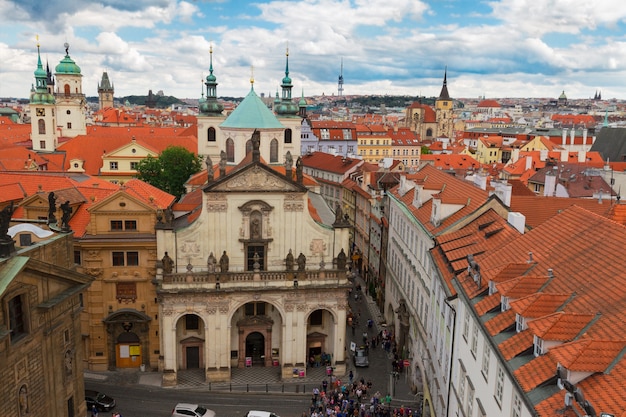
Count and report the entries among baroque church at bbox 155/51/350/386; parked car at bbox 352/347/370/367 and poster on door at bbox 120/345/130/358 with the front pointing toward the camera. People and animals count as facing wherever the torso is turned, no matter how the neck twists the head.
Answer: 3

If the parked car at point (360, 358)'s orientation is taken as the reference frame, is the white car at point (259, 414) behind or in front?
in front

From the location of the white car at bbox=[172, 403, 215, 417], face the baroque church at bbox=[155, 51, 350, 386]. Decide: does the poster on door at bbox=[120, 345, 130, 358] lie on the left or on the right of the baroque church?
left

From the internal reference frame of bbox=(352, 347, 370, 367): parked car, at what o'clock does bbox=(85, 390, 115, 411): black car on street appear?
bbox=(85, 390, 115, 411): black car on street is roughly at 2 o'clock from bbox=(352, 347, 370, 367): parked car.

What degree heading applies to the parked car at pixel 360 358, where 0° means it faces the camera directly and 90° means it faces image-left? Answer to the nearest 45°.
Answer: approximately 0°

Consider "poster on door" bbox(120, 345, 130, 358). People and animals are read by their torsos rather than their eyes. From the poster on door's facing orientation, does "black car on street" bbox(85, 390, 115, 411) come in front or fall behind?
in front

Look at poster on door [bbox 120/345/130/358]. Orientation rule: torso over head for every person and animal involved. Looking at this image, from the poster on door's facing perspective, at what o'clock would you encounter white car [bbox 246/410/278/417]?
The white car is roughly at 11 o'clock from the poster on door.

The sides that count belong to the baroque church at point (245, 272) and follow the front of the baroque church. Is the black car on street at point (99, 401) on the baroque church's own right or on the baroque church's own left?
on the baroque church's own right

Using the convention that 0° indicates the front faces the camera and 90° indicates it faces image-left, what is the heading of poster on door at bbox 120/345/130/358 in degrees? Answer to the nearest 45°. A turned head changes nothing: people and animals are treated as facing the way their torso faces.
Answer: approximately 0°

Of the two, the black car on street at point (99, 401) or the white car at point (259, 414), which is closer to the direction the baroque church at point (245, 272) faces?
the white car

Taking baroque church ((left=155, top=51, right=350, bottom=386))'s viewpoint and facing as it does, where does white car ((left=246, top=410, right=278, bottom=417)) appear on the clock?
The white car is roughly at 12 o'clock from the baroque church.
